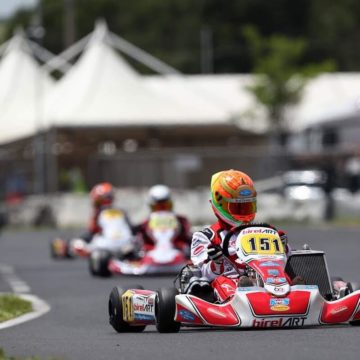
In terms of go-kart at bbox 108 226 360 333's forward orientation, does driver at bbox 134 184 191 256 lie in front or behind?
behind

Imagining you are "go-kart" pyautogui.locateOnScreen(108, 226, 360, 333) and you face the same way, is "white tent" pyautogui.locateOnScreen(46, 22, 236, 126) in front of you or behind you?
behind

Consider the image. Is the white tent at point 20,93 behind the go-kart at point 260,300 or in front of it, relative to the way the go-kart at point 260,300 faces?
behind

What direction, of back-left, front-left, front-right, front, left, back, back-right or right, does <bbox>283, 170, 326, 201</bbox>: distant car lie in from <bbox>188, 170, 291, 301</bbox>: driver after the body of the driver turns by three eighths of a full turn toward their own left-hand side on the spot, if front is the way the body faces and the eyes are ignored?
front

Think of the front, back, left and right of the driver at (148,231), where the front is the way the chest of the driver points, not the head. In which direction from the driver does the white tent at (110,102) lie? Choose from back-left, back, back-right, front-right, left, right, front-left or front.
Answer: back

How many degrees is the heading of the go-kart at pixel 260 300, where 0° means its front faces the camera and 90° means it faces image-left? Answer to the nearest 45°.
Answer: approximately 315°

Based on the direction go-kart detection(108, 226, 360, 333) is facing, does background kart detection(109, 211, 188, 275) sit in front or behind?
behind
